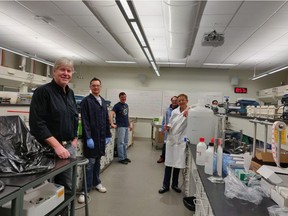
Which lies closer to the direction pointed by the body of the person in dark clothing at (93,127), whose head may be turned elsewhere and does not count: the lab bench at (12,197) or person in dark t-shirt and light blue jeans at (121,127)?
the lab bench

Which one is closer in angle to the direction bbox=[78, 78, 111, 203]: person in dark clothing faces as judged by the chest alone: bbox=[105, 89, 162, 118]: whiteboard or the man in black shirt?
the man in black shirt

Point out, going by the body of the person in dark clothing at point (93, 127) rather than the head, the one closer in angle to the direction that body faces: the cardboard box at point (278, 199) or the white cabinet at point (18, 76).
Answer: the cardboard box

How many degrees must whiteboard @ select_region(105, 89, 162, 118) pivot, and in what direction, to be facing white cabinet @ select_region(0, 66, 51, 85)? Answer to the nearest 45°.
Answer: approximately 45° to its right

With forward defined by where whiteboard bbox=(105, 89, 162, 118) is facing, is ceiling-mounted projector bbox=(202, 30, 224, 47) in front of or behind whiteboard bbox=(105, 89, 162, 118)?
in front

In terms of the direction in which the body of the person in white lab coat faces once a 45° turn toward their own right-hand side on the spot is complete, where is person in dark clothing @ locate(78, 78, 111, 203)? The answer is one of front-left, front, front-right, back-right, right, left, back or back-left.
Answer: front-right

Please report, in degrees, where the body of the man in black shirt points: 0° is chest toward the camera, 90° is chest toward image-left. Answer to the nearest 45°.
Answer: approximately 315°

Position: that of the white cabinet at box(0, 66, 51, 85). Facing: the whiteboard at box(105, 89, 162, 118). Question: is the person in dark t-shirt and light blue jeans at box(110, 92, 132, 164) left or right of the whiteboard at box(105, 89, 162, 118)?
right

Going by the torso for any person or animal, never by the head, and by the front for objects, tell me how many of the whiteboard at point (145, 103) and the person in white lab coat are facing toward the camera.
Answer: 2

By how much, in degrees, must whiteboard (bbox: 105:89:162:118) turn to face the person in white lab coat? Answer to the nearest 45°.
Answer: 0° — it already faces them
